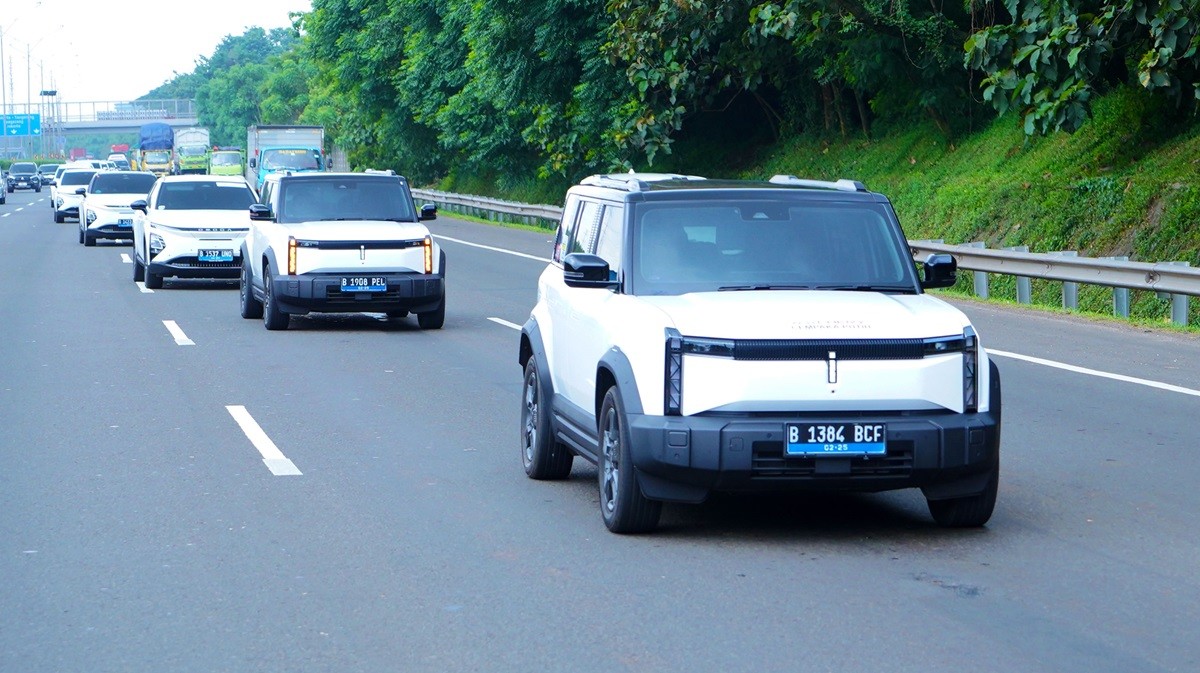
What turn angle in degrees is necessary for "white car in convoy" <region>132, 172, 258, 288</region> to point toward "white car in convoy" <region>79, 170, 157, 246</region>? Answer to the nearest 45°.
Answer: approximately 180°

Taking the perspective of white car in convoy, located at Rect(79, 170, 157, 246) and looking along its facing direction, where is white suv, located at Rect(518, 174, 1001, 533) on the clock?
The white suv is roughly at 12 o'clock from the white car in convoy.

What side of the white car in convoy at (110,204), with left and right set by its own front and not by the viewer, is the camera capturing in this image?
front

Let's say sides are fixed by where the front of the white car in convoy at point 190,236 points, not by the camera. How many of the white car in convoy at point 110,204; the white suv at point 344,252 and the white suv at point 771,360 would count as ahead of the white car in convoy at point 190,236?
2

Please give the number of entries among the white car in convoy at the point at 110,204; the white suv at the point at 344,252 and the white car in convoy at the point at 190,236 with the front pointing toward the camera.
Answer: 3

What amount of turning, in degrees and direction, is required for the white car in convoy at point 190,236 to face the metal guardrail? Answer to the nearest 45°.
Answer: approximately 45° to its left

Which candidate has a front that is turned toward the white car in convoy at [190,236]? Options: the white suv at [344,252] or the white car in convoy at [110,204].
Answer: the white car in convoy at [110,204]

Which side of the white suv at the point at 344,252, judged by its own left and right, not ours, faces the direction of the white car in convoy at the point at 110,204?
back

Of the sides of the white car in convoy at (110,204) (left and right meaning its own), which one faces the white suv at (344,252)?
front

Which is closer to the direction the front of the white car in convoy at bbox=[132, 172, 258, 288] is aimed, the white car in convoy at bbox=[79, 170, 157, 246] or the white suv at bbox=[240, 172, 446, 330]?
the white suv

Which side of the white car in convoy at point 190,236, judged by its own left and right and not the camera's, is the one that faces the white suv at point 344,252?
front

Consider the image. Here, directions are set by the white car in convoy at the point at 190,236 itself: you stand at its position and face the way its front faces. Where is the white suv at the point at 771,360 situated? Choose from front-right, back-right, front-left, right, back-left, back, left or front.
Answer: front

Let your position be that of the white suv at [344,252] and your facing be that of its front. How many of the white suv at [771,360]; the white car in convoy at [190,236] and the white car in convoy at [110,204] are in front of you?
1

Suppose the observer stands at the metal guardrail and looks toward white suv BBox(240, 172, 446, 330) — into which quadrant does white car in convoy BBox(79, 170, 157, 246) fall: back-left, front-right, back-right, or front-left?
front-right

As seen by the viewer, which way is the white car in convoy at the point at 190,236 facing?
toward the camera
